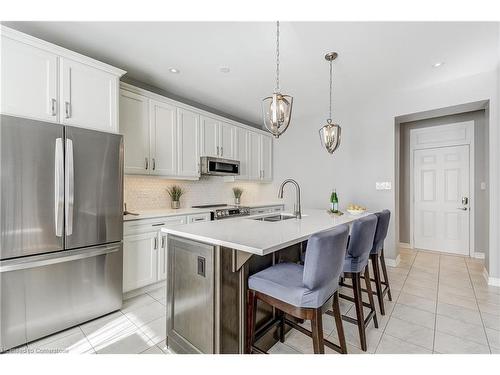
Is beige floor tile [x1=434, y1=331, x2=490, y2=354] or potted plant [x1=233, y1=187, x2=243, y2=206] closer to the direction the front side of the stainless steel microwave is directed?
the beige floor tile

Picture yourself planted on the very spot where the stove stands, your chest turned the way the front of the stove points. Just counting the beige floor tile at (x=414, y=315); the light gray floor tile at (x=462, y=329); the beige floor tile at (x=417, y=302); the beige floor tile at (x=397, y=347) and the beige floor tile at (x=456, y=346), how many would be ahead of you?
5

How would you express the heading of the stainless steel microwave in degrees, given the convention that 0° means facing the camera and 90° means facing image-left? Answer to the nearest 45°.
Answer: approximately 315°

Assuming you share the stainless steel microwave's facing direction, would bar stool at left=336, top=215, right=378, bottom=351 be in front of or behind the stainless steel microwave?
in front

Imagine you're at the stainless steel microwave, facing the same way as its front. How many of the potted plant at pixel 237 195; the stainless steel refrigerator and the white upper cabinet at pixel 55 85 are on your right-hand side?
2

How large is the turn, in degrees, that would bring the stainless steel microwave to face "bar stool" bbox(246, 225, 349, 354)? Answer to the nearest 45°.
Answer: approximately 45° to its right
